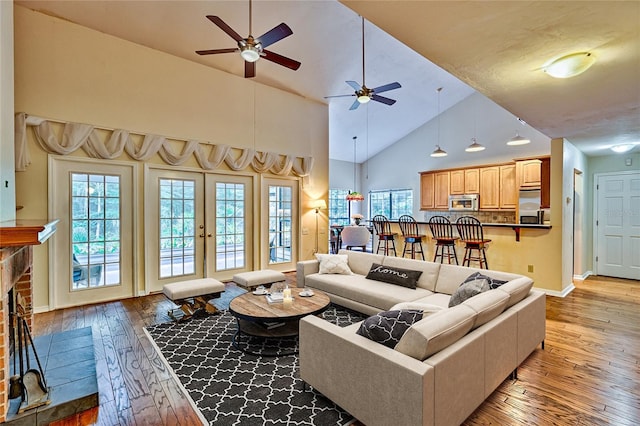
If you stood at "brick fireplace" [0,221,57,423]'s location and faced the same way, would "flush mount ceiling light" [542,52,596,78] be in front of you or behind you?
in front

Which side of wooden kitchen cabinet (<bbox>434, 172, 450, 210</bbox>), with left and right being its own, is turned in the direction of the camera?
front

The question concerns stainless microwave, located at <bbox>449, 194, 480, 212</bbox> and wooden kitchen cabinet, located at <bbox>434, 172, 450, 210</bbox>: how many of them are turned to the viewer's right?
0

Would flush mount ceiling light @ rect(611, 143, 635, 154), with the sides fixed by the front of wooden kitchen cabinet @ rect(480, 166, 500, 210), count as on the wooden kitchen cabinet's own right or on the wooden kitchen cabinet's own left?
on the wooden kitchen cabinet's own left

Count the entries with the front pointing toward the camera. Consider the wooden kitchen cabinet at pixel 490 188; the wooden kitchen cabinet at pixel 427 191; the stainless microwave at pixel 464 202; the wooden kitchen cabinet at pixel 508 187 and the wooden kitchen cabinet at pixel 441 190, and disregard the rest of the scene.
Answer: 5

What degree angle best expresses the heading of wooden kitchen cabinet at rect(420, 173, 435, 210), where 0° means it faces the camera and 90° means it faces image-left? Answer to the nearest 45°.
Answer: approximately 0°

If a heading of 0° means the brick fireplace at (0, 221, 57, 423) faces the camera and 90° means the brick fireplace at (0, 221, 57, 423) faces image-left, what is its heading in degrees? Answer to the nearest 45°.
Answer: approximately 270°

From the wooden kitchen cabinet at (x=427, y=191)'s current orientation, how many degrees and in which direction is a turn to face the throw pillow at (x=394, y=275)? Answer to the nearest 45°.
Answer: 0° — it already faces it

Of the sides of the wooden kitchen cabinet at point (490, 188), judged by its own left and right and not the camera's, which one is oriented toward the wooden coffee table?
front

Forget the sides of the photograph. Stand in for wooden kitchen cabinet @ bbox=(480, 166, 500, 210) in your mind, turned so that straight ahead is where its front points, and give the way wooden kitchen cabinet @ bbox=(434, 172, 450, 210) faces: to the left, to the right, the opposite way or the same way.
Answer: the same way

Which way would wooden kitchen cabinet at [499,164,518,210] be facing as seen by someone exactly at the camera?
facing the viewer

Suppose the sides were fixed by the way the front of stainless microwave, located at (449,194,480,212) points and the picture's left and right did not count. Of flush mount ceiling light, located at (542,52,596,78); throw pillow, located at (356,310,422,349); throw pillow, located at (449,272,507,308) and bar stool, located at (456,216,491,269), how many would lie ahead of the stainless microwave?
4

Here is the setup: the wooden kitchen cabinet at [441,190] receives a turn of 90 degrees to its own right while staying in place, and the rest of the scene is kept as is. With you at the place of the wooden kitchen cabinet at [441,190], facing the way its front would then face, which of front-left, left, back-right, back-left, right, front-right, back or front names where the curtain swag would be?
front-left

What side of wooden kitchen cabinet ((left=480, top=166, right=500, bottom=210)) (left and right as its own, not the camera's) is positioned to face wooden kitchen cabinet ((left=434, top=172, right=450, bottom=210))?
right

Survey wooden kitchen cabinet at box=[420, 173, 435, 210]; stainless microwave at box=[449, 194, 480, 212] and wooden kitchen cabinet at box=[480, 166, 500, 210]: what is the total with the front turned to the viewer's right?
0

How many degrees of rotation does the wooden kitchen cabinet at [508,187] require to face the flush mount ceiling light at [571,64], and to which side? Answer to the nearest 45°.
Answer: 0° — it already faces it

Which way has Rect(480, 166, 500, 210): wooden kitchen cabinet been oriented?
toward the camera

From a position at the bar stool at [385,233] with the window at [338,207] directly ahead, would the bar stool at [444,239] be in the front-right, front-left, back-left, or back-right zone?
back-right

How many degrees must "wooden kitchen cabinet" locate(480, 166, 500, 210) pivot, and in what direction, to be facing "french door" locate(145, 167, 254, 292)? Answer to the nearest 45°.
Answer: approximately 45° to its right
